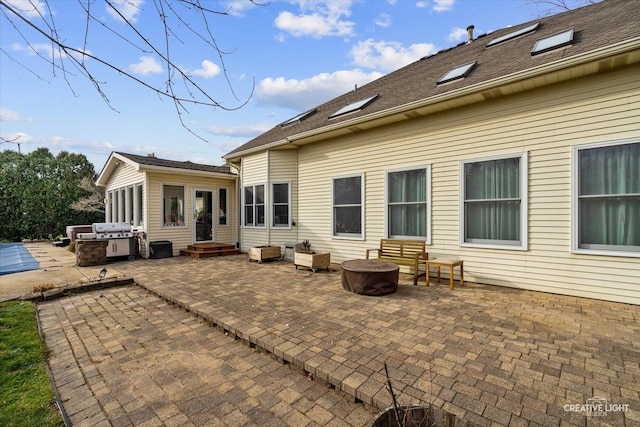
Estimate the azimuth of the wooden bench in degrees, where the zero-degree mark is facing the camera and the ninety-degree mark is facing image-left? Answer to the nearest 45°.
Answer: approximately 45°

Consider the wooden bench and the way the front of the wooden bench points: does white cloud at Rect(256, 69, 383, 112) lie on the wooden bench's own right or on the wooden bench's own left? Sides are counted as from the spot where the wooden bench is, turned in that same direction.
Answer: on the wooden bench's own right

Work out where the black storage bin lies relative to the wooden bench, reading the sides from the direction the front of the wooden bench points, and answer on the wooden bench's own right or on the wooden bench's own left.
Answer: on the wooden bench's own right

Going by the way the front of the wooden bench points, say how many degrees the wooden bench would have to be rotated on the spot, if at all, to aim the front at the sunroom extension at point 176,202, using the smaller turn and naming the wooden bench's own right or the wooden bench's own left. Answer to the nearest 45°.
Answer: approximately 45° to the wooden bench's own right
